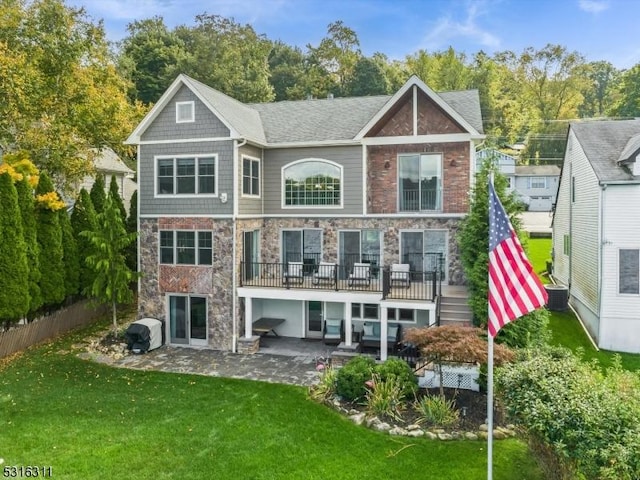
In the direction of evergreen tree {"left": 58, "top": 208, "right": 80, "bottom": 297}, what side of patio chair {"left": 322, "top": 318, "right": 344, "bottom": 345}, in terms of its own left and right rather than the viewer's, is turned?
right

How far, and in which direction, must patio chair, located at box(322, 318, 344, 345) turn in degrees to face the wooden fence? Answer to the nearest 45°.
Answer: approximately 90° to its right

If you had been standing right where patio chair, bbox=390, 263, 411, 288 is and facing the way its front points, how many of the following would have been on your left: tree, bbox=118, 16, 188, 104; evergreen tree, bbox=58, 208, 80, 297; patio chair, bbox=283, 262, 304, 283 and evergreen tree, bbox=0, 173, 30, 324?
0

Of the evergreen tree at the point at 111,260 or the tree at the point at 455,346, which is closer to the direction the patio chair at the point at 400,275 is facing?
the tree

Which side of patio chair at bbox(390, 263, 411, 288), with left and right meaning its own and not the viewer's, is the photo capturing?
front

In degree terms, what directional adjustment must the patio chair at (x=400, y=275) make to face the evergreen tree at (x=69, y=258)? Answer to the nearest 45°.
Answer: approximately 90° to its right

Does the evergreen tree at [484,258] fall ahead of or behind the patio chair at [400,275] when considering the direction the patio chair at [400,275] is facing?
ahead

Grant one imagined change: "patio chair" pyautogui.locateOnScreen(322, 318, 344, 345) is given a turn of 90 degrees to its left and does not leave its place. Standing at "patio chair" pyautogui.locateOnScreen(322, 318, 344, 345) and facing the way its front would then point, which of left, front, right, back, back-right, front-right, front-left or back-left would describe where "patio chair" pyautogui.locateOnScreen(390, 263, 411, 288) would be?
front

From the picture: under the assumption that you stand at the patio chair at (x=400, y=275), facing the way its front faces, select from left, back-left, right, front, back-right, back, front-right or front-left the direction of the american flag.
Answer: front

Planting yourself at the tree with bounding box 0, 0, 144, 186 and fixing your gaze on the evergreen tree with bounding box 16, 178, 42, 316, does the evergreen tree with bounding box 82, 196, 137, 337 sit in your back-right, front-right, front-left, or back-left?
front-left

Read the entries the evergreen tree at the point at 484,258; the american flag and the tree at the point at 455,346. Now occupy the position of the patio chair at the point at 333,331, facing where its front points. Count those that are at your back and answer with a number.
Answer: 0

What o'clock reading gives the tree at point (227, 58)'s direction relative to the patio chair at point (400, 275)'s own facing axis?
The tree is roughly at 5 o'clock from the patio chair.

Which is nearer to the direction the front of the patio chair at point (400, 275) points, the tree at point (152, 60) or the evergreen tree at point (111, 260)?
the evergreen tree

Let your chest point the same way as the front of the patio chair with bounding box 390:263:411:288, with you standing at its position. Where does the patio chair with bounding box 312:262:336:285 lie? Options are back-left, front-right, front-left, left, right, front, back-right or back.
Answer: right

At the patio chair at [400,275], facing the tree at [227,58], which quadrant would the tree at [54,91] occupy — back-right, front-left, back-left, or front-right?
front-left

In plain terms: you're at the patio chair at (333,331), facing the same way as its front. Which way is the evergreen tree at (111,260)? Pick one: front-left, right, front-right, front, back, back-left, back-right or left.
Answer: right

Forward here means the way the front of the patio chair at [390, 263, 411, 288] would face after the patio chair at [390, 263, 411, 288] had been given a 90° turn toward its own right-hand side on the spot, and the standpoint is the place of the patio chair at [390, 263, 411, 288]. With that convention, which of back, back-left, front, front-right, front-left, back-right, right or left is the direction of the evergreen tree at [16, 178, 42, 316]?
front

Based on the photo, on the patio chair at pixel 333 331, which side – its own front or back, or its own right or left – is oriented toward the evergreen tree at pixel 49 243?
right

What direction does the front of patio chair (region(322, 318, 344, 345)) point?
toward the camera
